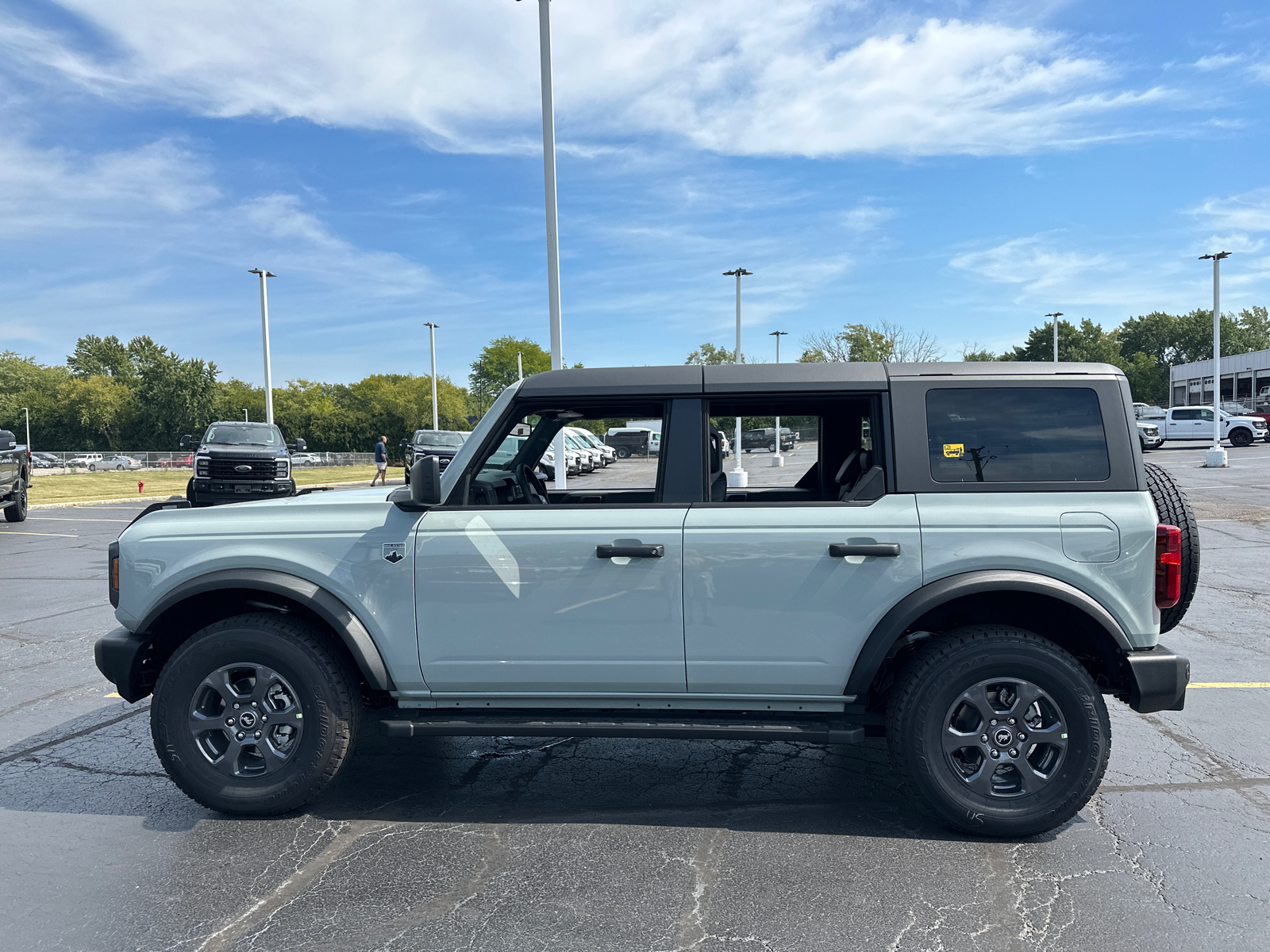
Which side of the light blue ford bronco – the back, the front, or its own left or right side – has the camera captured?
left

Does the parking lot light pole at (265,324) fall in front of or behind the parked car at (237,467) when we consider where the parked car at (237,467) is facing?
behind

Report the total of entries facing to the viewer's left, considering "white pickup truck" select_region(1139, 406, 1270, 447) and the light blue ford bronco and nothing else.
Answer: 1

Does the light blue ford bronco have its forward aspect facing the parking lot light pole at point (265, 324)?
no

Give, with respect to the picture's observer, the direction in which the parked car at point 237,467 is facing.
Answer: facing the viewer

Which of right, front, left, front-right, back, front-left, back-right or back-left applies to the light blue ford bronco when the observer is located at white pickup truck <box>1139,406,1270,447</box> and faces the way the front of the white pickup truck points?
right

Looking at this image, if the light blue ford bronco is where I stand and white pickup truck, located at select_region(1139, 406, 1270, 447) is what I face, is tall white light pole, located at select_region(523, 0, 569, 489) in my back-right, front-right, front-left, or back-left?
front-left

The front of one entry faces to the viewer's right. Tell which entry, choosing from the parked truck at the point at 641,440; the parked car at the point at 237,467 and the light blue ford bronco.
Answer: the parked truck at the point at 641,440

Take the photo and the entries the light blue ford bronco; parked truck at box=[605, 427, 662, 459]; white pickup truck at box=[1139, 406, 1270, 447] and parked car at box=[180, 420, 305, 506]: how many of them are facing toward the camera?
1
